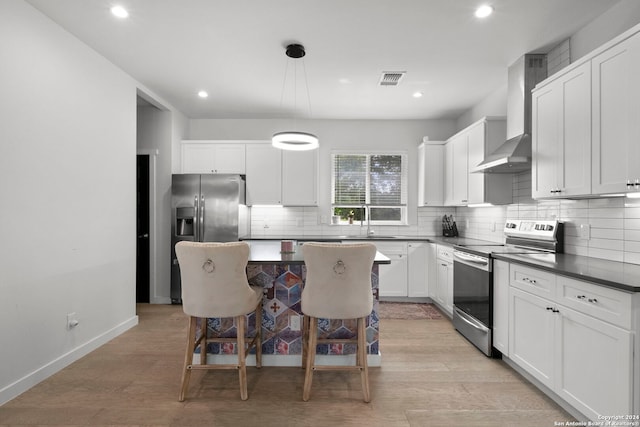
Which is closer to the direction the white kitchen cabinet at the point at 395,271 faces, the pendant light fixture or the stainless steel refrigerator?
the pendant light fixture

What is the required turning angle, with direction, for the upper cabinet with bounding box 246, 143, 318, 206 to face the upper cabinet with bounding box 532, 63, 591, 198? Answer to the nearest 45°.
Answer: approximately 45° to its left

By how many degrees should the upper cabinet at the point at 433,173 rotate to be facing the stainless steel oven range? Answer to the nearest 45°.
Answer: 0° — it already faces it

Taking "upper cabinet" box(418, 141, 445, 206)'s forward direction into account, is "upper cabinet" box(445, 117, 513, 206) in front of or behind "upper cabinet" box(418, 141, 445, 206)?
in front

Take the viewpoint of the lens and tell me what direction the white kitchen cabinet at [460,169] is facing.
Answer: facing to the left of the viewer

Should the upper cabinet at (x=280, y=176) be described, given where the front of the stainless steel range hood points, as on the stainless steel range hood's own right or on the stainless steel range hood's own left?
on the stainless steel range hood's own right

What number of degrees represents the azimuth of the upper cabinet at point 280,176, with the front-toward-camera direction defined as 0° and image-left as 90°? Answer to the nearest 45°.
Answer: approximately 0°

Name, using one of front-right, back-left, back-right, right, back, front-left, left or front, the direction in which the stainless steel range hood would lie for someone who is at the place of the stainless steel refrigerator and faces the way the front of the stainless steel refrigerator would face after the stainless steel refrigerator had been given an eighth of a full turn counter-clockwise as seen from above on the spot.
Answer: front

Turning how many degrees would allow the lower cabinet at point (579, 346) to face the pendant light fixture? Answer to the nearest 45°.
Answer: approximately 45° to its right

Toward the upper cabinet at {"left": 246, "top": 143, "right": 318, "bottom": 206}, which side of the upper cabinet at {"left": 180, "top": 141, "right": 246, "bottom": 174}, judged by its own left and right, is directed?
left

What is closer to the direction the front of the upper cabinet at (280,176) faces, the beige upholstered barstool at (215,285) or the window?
the beige upholstered barstool

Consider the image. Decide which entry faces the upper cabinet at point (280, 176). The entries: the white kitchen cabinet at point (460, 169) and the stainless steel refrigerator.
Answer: the white kitchen cabinet

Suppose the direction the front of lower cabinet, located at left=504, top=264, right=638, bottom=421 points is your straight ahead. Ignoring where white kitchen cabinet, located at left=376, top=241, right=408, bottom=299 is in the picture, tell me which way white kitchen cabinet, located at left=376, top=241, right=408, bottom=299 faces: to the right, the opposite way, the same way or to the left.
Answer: to the left

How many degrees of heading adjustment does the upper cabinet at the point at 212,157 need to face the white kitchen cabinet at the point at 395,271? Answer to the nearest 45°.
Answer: approximately 45° to its left

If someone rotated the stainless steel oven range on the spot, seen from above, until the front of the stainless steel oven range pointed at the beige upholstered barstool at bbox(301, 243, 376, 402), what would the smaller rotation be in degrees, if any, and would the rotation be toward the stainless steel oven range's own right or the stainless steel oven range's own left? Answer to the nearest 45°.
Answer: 0° — it already faces it

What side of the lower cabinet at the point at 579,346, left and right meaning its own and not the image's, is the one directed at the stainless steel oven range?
right
